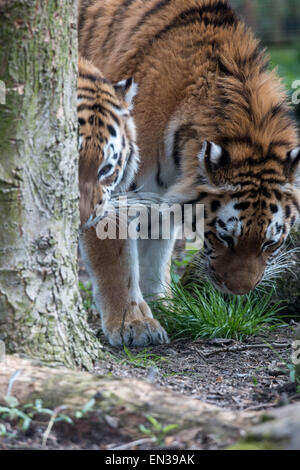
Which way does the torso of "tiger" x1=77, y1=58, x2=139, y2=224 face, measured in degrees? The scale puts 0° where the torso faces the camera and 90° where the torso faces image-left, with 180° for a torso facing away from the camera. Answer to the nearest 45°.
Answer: approximately 0°

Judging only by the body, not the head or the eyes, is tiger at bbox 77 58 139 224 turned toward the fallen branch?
yes

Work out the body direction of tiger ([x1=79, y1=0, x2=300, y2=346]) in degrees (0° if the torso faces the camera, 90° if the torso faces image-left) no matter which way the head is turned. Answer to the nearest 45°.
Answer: approximately 315°

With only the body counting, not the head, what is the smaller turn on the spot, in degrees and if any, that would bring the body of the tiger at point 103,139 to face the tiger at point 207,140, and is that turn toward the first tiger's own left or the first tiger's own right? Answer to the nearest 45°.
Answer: approximately 135° to the first tiger's own left

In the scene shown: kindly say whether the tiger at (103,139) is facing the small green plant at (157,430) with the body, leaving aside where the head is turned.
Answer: yes

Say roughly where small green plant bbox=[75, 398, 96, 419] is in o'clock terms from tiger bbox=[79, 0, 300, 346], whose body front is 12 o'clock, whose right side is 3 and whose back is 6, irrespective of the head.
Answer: The small green plant is roughly at 2 o'clock from the tiger.
